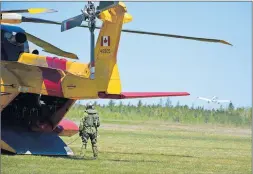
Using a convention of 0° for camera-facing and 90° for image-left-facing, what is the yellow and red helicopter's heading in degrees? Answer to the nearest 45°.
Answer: approximately 135°
